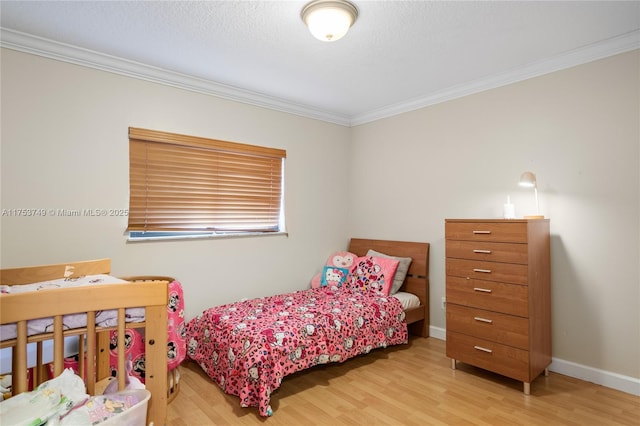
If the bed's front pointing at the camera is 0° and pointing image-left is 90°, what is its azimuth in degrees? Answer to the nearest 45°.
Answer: approximately 45°

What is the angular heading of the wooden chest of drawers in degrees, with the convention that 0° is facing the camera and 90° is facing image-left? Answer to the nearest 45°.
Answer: approximately 45°

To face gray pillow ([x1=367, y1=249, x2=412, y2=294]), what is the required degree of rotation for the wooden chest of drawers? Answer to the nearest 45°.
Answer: approximately 90° to its right

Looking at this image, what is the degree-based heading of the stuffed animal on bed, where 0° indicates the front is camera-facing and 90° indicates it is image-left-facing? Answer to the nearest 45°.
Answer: approximately 0°
